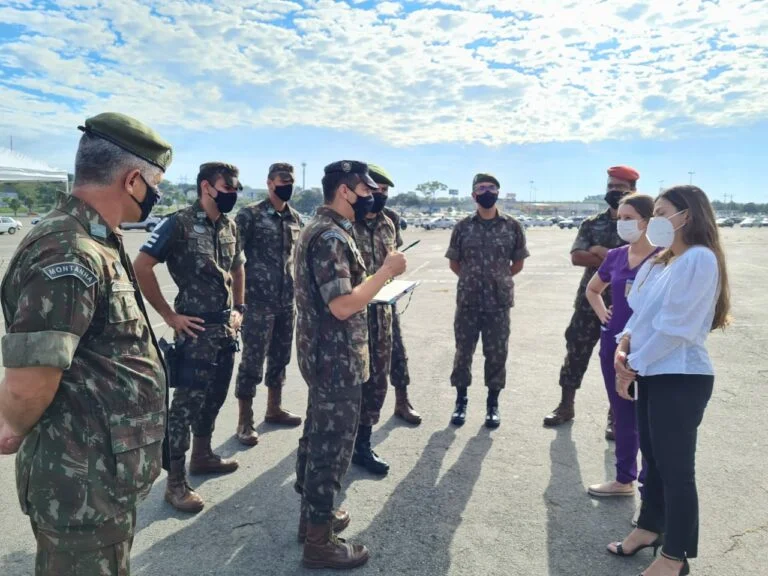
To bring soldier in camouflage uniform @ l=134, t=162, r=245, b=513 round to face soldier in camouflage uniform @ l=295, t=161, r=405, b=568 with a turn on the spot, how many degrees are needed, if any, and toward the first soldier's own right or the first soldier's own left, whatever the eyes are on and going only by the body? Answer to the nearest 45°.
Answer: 0° — they already face them

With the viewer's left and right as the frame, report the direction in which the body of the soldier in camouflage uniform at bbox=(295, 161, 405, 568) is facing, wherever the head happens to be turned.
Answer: facing to the right of the viewer

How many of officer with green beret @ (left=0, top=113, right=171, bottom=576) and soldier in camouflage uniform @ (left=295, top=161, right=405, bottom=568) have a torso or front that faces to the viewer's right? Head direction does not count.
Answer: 2

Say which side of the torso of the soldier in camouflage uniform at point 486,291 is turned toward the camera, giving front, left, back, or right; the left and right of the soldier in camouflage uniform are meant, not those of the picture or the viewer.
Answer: front

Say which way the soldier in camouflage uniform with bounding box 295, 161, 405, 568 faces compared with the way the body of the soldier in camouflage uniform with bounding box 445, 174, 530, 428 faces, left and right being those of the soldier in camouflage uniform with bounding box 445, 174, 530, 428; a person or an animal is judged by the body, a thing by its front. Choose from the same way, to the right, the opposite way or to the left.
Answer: to the left

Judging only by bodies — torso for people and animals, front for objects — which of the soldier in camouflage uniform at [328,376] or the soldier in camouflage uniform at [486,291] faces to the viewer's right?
the soldier in camouflage uniform at [328,376]

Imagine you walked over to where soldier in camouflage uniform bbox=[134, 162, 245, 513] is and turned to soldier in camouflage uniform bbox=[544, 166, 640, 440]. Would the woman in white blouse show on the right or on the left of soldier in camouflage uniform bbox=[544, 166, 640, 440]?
right

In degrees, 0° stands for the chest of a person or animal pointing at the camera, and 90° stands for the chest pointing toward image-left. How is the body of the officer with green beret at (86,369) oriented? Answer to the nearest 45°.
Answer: approximately 270°

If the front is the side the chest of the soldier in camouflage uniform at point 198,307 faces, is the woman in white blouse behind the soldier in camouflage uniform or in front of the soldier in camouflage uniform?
in front

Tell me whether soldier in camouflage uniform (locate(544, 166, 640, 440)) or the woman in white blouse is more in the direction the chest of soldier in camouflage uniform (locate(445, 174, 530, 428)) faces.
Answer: the woman in white blouse

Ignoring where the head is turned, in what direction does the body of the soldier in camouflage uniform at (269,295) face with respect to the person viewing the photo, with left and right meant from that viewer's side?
facing the viewer and to the right of the viewer

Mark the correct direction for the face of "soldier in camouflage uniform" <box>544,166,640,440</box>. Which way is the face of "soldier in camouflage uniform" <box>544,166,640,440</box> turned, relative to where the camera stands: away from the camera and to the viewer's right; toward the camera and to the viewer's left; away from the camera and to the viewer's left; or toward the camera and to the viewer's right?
toward the camera and to the viewer's left

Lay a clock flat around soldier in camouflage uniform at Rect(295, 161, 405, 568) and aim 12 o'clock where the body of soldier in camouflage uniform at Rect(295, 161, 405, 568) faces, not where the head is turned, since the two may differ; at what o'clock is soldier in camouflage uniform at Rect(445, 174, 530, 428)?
soldier in camouflage uniform at Rect(445, 174, 530, 428) is roughly at 10 o'clock from soldier in camouflage uniform at Rect(295, 161, 405, 568).
